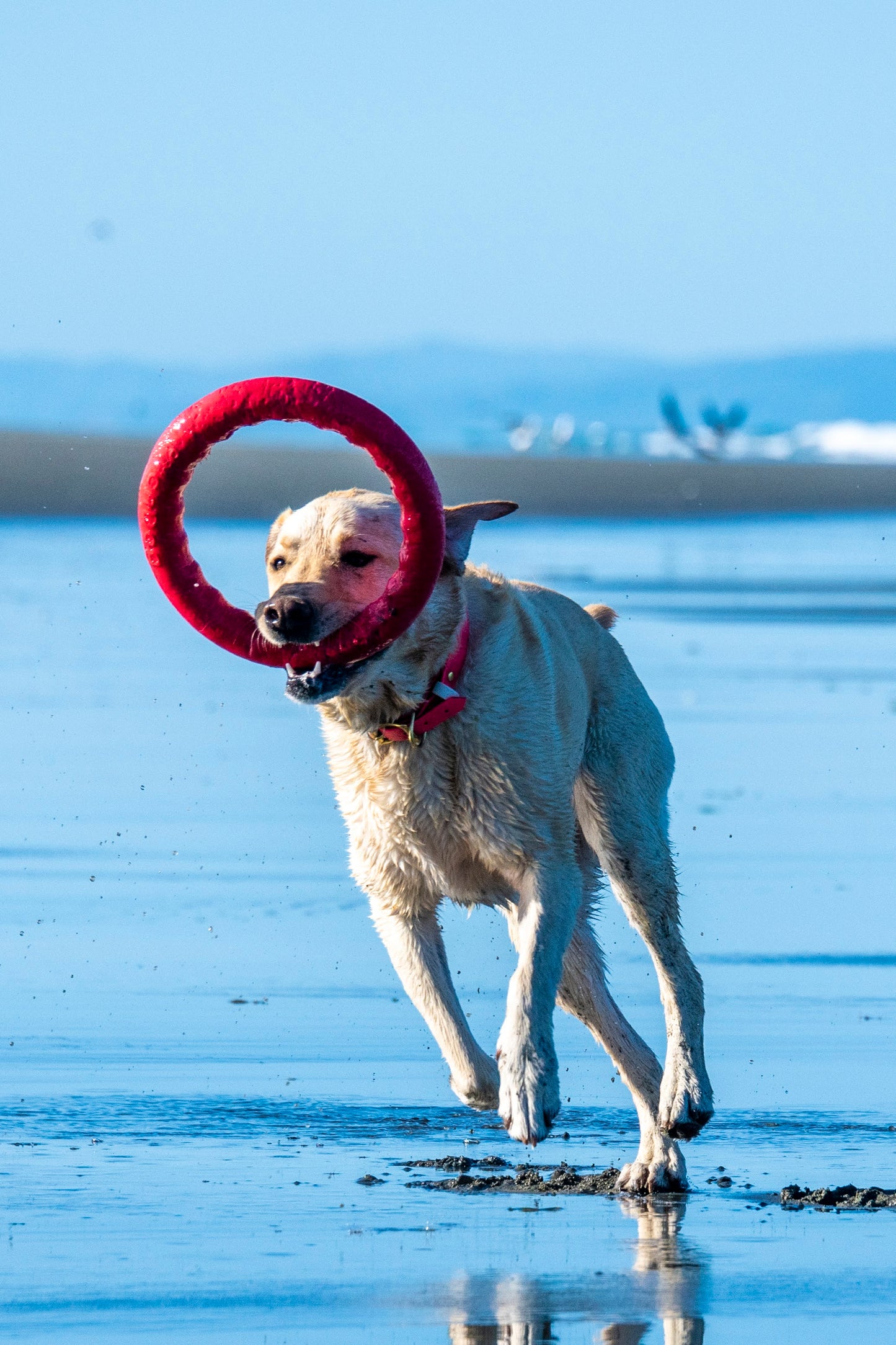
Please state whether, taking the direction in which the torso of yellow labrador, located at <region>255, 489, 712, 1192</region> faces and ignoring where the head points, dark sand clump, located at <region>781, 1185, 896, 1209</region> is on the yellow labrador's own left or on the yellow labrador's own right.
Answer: on the yellow labrador's own left

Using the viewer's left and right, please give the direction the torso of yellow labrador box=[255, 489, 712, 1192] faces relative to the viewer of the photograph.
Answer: facing the viewer and to the left of the viewer
